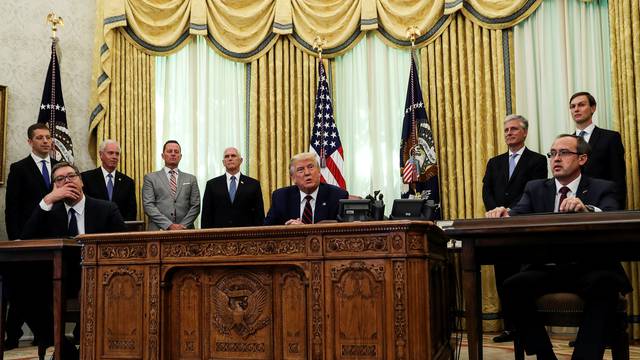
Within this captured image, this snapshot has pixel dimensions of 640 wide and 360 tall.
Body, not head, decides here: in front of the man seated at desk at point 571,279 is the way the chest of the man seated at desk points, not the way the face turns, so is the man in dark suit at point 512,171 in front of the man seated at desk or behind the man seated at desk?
behind

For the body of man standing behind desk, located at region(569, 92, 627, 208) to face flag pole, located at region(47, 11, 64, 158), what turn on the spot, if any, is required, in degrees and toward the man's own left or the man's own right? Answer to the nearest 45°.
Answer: approximately 45° to the man's own right

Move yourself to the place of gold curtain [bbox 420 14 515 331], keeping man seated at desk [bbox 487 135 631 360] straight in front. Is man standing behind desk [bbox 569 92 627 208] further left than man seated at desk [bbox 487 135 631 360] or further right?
left

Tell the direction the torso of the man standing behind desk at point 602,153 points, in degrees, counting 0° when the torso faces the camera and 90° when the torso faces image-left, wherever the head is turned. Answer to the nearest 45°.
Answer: approximately 45°

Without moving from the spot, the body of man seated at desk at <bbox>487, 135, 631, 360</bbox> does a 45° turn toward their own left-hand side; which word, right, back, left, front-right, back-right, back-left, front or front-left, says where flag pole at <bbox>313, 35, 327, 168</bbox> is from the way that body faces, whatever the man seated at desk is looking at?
back

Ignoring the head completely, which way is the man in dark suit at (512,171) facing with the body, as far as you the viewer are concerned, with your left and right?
facing the viewer and to the left of the viewer

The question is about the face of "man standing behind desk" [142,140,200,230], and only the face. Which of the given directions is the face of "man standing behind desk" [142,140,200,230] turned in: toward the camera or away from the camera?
toward the camera

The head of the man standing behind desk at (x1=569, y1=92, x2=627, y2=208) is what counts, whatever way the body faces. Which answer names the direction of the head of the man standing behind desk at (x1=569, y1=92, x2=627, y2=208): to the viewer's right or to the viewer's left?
to the viewer's left

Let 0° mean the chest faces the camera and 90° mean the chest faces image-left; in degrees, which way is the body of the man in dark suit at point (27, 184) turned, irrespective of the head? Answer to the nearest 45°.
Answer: approximately 315°

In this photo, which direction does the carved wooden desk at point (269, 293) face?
toward the camera

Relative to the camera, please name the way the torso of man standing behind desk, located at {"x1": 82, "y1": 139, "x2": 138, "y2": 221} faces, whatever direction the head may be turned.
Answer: toward the camera

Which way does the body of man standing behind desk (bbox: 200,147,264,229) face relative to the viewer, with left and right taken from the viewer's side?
facing the viewer
